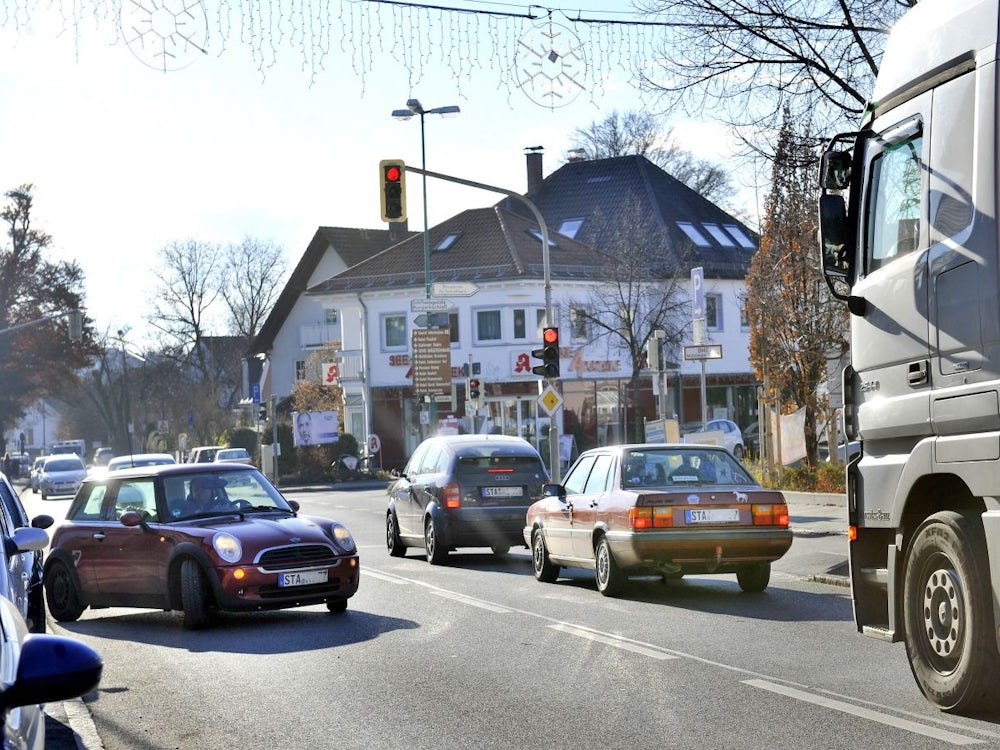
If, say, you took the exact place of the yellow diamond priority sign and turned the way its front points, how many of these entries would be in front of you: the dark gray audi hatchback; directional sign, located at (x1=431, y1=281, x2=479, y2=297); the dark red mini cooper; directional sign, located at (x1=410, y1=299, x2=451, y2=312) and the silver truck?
3

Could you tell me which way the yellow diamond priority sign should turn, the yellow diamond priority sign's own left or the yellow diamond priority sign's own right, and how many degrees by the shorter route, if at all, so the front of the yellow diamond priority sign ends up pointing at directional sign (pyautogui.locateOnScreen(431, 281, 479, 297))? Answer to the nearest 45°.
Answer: approximately 135° to the yellow diamond priority sign's own right

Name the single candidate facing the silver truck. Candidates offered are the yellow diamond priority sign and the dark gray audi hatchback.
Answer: the yellow diamond priority sign

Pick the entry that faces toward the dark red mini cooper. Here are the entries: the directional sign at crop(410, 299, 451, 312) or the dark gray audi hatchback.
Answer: the directional sign

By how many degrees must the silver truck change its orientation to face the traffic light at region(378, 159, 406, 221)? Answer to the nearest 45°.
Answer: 0° — it already faces it

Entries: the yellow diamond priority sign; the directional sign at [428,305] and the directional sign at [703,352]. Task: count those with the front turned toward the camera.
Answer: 3

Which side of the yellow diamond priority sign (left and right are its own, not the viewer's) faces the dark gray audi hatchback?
front

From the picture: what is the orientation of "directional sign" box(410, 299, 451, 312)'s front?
toward the camera

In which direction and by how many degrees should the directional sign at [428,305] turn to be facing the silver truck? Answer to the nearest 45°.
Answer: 0° — it already faces it

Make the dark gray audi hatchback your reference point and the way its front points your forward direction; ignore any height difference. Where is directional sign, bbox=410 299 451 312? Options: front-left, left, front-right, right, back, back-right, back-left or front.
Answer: front-right

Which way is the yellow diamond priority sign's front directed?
toward the camera
